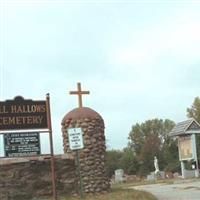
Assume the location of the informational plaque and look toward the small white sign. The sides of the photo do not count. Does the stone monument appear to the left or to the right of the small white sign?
left

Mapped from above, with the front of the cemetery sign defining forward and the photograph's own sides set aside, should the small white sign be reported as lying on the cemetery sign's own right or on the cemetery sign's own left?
on the cemetery sign's own left

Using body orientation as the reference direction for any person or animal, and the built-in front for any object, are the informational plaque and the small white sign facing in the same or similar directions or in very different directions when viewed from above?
same or similar directions

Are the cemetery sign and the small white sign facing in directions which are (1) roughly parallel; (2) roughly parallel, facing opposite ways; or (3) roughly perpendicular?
roughly parallel

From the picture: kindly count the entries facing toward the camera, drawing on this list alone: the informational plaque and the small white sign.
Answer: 2

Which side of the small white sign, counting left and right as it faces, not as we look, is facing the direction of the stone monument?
back

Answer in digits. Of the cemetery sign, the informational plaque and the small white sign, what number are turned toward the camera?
3

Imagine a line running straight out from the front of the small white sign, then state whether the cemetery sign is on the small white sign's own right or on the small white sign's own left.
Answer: on the small white sign's own right

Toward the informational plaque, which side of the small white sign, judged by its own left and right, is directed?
right

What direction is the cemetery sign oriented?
toward the camera

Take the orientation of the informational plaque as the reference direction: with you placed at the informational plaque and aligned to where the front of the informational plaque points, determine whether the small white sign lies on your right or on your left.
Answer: on your left

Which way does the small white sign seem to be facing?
toward the camera

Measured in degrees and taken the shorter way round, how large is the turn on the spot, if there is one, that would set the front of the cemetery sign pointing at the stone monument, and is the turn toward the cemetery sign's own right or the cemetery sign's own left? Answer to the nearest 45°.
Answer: approximately 135° to the cemetery sign's own left

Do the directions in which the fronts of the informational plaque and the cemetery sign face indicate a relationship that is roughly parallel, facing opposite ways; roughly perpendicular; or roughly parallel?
roughly parallel

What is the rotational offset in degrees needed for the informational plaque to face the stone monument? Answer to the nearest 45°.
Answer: approximately 135° to its left
